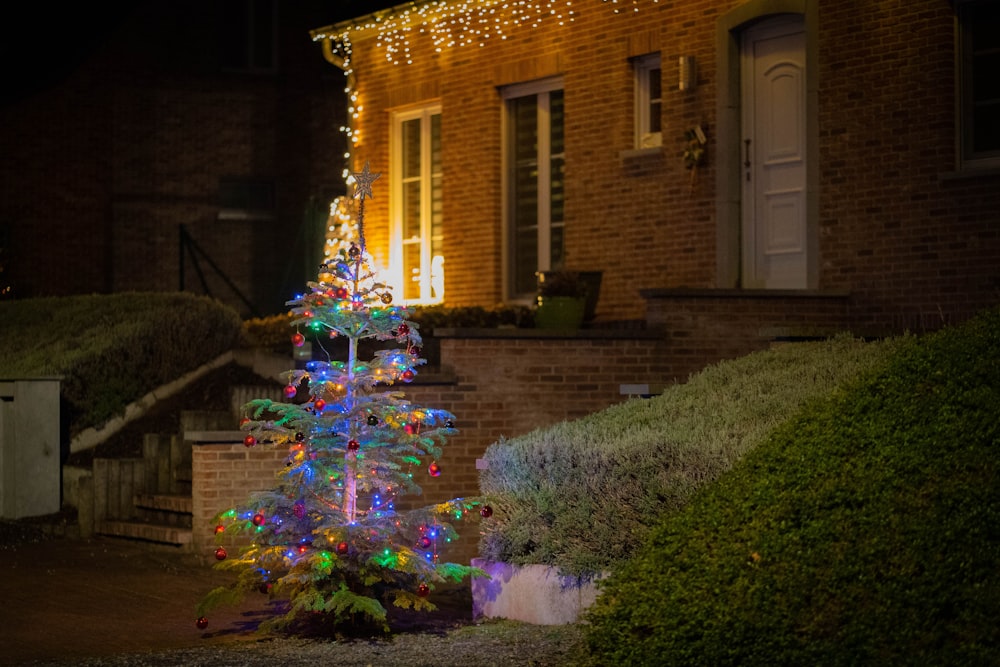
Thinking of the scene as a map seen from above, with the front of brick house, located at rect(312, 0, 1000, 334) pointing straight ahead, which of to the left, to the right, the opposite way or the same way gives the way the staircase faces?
the same way

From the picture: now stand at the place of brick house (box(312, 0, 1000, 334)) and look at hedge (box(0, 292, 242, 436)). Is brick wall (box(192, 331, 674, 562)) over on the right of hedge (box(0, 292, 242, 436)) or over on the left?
left

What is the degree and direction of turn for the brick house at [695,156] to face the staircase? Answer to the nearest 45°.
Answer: approximately 45° to its right

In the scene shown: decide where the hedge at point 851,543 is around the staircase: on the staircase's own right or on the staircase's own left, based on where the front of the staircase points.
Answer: on the staircase's own left

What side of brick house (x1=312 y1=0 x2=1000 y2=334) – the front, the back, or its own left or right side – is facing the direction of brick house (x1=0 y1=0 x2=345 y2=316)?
right

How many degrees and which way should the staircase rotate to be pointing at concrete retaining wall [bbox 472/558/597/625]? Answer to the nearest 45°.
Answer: approximately 90° to its left

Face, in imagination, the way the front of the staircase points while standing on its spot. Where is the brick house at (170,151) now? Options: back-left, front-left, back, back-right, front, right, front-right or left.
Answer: back-right

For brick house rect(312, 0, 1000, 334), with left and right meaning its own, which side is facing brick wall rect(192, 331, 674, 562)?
front

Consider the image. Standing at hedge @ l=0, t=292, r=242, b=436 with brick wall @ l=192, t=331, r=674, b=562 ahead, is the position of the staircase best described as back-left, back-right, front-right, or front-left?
front-right

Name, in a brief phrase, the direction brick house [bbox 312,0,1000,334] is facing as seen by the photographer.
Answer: facing the viewer and to the left of the viewer

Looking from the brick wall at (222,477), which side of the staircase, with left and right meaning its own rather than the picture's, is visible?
left

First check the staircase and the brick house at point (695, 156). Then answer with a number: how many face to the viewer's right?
0

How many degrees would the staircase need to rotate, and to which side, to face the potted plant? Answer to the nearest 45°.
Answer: approximately 135° to its left

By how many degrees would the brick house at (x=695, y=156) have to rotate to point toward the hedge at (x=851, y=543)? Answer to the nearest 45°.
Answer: approximately 45° to its left
